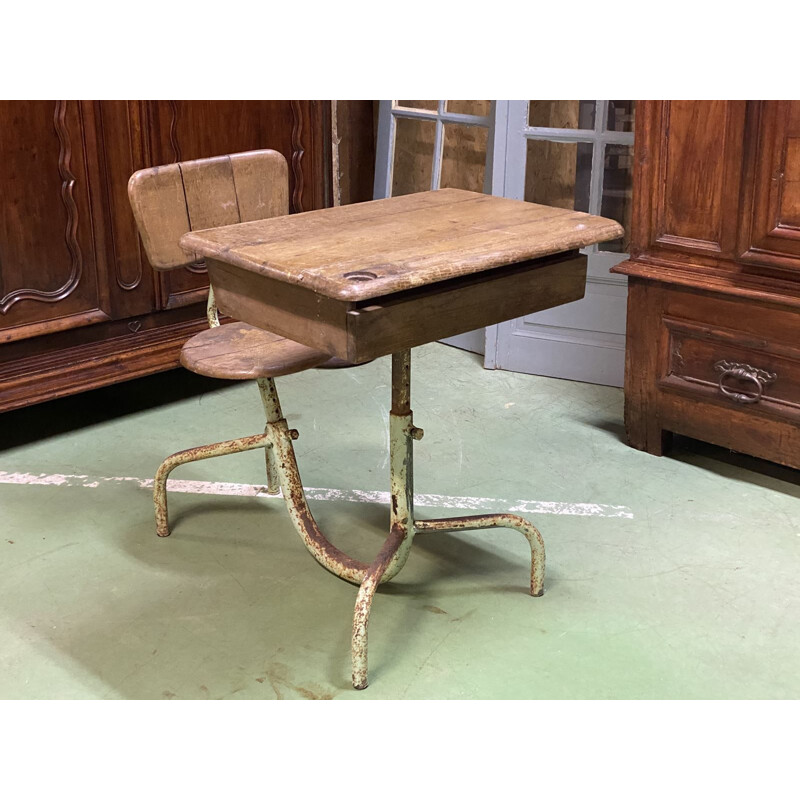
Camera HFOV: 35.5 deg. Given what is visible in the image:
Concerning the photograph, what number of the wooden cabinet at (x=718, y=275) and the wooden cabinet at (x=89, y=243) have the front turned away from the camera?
0

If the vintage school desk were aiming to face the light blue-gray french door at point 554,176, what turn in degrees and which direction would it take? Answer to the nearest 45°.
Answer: approximately 45° to its right

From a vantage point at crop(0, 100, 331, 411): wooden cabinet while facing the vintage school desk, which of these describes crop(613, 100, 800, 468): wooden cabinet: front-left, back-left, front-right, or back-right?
front-left

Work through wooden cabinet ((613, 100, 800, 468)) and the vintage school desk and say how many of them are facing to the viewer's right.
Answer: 0

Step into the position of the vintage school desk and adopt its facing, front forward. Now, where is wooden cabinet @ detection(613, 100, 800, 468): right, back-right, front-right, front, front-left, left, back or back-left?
right

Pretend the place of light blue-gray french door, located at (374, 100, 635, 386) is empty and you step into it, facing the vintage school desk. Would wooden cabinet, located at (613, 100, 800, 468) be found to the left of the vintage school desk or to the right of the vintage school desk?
left

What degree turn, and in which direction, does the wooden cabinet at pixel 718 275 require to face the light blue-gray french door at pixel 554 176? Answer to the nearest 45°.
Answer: approximately 90° to its right

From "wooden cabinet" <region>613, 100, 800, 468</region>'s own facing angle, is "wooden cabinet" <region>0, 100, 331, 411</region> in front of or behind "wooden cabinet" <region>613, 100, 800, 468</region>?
in front

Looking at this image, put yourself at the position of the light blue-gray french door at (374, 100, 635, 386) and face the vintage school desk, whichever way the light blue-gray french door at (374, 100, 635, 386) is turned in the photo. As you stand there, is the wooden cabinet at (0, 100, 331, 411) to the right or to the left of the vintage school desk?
right

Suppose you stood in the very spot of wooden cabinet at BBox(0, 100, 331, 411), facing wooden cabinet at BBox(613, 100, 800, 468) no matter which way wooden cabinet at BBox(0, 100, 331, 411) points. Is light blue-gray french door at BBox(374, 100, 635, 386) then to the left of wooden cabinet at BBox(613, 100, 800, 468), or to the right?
left

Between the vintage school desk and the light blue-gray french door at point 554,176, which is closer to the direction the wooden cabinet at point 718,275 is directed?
the vintage school desk

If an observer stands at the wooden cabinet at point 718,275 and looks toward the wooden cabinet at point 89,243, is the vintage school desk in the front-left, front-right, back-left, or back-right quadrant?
front-left

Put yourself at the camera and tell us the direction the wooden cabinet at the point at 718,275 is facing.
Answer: facing the viewer and to the left of the viewer

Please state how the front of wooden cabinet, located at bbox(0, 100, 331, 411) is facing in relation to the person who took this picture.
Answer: facing the viewer and to the right of the viewer

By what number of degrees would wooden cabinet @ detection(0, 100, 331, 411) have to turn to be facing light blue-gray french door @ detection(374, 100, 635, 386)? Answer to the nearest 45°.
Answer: approximately 45° to its left
